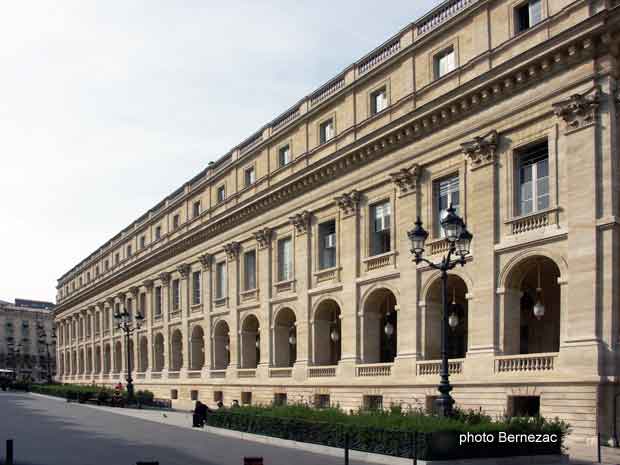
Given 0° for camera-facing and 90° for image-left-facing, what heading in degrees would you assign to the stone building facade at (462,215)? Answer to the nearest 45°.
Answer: approximately 45°
